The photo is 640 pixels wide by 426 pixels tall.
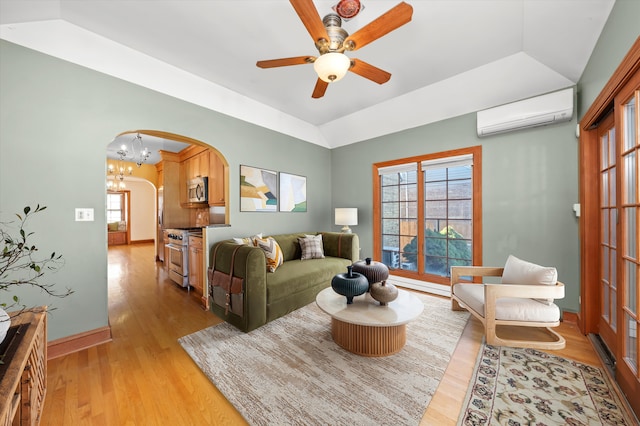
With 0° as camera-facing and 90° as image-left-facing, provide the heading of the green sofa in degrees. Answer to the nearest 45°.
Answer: approximately 315°

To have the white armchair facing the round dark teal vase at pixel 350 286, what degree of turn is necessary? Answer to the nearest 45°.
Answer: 0° — it already faces it

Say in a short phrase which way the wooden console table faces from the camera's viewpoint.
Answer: facing to the right of the viewer

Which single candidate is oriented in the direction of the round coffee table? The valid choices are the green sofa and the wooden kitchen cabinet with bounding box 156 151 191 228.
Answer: the green sofa
